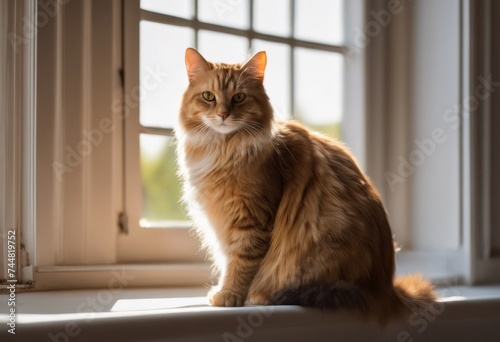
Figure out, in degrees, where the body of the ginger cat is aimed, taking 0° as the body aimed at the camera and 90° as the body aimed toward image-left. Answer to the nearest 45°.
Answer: approximately 90°
